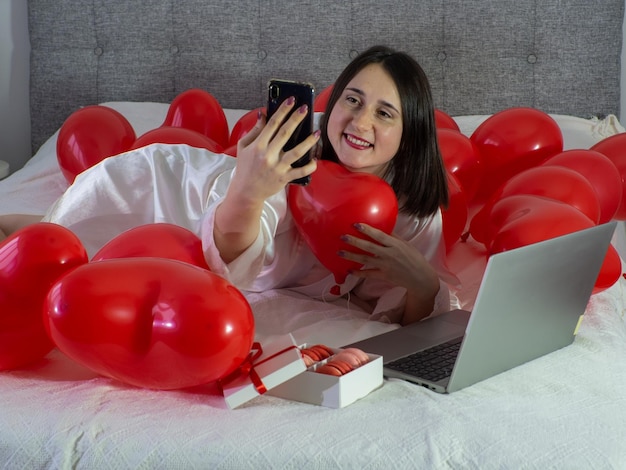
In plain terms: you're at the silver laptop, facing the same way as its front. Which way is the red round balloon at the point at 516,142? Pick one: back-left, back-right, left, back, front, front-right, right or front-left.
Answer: front-right

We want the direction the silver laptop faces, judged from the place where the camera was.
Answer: facing away from the viewer and to the left of the viewer

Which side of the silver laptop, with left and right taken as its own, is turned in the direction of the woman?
front

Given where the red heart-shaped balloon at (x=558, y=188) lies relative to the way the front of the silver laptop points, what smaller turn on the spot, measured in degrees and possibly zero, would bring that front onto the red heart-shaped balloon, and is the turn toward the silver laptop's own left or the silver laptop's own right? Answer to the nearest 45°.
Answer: approximately 45° to the silver laptop's own right

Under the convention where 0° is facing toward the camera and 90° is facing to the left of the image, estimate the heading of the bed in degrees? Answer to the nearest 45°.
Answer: approximately 0°
